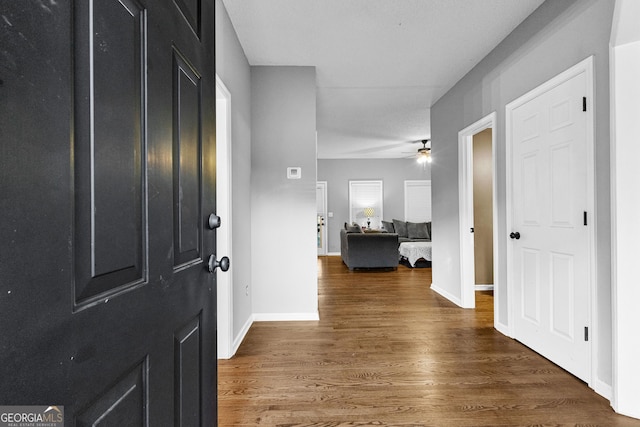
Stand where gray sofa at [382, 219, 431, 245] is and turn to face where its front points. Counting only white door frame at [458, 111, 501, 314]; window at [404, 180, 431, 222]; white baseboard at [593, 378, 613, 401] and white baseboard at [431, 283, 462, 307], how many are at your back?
1

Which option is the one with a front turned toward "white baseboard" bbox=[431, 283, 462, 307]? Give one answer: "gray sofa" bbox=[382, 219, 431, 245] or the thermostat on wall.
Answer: the gray sofa

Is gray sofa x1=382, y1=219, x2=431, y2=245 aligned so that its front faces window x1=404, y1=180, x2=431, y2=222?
no

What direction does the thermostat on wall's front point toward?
toward the camera

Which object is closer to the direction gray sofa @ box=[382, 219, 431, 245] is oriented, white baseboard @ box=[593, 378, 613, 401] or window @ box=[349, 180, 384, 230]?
the white baseboard

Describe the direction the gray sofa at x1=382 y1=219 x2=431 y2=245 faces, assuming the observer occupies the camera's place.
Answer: facing the viewer

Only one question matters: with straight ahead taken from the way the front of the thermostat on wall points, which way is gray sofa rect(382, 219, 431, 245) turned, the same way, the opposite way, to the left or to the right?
the same way

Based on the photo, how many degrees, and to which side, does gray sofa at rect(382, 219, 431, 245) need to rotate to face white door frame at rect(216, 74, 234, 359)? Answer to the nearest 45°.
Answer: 0° — it already faces it

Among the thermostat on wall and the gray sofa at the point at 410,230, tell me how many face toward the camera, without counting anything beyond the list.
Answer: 2

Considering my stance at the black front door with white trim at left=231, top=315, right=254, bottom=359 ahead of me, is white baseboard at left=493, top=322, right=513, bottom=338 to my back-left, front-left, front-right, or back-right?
front-right

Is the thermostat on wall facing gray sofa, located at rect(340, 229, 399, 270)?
no

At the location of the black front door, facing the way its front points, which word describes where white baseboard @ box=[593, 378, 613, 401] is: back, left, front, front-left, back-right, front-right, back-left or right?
front-left

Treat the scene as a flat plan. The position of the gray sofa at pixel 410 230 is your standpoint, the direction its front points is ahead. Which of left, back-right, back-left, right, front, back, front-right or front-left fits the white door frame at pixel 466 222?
front

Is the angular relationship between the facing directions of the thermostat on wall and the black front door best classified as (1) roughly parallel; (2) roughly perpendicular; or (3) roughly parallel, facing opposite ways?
roughly perpendicular

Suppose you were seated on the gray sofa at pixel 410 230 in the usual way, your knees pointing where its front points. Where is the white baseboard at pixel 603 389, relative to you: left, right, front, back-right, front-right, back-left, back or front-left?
front

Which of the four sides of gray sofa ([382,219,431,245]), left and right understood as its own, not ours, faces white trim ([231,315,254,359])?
front

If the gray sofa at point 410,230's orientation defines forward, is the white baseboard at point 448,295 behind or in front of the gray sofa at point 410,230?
in front

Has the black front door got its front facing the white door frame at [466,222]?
no

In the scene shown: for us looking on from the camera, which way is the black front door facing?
facing the viewer and to the right of the viewer
